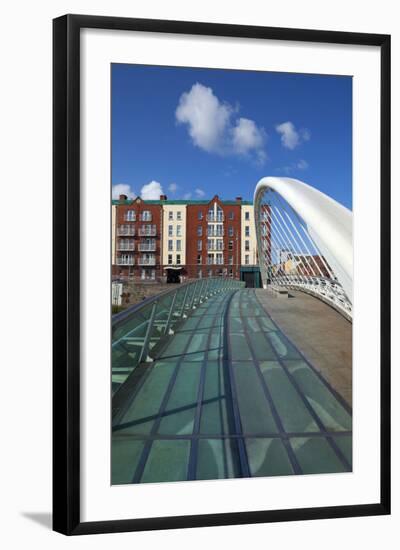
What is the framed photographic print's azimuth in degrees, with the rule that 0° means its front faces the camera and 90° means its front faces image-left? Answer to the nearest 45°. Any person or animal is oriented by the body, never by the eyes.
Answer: approximately 315°
